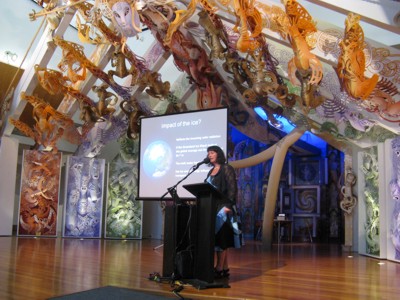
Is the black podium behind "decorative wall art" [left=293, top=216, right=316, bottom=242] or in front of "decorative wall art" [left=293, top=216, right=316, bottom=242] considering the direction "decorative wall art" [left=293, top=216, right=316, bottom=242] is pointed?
in front

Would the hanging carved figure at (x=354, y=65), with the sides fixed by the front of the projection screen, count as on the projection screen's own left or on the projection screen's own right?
on the projection screen's own left

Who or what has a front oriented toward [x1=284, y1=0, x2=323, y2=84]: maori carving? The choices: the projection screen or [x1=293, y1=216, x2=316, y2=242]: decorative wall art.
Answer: the decorative wall art

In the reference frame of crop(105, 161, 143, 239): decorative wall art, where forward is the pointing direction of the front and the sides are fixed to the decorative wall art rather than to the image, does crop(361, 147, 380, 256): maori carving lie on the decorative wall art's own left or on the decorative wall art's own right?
on the decorative wall art's own left

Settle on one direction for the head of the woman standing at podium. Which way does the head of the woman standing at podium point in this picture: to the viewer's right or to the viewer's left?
to the viewer's left

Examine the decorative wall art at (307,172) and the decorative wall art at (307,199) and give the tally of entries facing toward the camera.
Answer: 2

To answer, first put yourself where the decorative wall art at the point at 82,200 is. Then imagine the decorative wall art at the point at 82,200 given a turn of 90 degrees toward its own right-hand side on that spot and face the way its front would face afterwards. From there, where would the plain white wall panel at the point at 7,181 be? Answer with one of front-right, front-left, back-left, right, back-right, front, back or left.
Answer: front

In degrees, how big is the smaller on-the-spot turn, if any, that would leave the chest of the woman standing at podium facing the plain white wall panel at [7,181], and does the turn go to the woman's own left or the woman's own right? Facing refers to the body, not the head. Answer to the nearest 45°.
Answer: approximately 90° to the woman's own right

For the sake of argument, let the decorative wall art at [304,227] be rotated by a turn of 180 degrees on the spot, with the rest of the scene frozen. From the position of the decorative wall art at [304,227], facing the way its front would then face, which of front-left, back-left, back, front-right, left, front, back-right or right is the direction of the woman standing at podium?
back

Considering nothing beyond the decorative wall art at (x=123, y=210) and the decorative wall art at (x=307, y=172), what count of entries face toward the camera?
2

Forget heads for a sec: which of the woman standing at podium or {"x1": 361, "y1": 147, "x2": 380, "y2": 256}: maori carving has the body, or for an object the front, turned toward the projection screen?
the maori carving

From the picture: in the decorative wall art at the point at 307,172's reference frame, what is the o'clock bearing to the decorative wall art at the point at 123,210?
the decorative wall art at the point at 123,210 is roughly at 2 o'clock from the decorative wall art at the point at 307,172.
